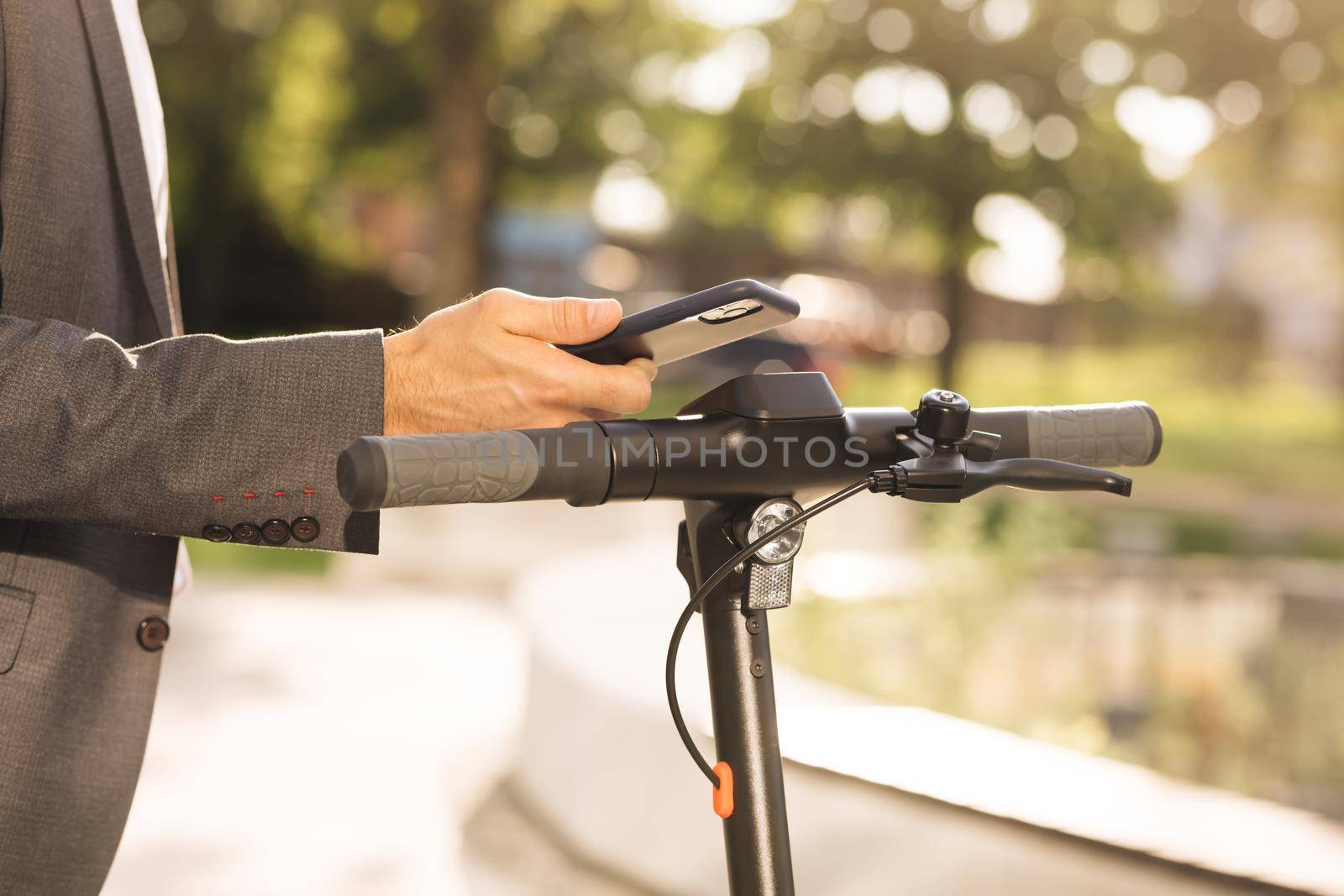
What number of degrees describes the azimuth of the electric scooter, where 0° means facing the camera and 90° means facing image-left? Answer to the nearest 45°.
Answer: approximately 315°
